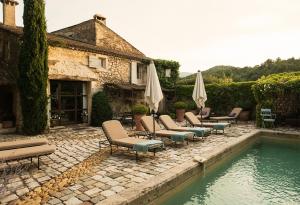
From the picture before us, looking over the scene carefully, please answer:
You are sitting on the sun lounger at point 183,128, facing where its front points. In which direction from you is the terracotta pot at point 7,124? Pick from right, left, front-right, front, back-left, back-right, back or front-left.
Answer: back-right

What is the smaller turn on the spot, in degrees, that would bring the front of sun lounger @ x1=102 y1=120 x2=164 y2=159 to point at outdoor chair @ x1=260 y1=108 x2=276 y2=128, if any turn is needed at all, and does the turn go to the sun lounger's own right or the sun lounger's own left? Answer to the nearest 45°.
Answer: approximately 90° to the sun lounger's own left

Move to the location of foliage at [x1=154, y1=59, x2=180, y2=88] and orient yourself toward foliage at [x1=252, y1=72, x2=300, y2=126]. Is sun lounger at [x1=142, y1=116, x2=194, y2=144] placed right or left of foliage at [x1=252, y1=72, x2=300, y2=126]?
right

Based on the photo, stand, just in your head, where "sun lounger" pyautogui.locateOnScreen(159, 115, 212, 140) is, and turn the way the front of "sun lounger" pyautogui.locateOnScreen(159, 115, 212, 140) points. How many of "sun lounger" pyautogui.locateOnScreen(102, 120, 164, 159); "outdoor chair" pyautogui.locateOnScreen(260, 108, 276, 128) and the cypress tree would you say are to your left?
1

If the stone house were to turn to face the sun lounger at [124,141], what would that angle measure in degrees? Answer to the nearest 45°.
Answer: approximately 45° to its right

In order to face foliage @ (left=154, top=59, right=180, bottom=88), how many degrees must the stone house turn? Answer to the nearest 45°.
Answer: approximately 90° to its left

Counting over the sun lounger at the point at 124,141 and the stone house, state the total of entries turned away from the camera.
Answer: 0

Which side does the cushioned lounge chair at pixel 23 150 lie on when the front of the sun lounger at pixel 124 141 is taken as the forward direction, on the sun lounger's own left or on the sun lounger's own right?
on the sun lounger's own right

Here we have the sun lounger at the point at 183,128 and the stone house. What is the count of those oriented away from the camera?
0

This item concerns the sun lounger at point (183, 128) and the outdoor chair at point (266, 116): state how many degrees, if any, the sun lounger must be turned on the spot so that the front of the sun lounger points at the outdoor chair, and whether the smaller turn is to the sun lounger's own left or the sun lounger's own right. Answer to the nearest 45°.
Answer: approximately 90° to the sun lounger's own left

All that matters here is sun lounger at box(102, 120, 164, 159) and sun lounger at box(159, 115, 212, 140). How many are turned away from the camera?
0

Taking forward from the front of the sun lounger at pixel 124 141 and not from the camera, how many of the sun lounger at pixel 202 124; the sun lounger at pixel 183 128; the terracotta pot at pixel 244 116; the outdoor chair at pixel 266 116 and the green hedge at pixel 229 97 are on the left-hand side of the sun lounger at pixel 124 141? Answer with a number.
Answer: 5

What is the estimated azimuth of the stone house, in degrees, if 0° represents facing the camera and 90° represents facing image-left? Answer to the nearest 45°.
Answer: approximately 315°

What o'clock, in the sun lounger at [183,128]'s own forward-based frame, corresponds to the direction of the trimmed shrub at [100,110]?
The trimmed shrub is roughly at 6 o'clock from the sun lounger.
